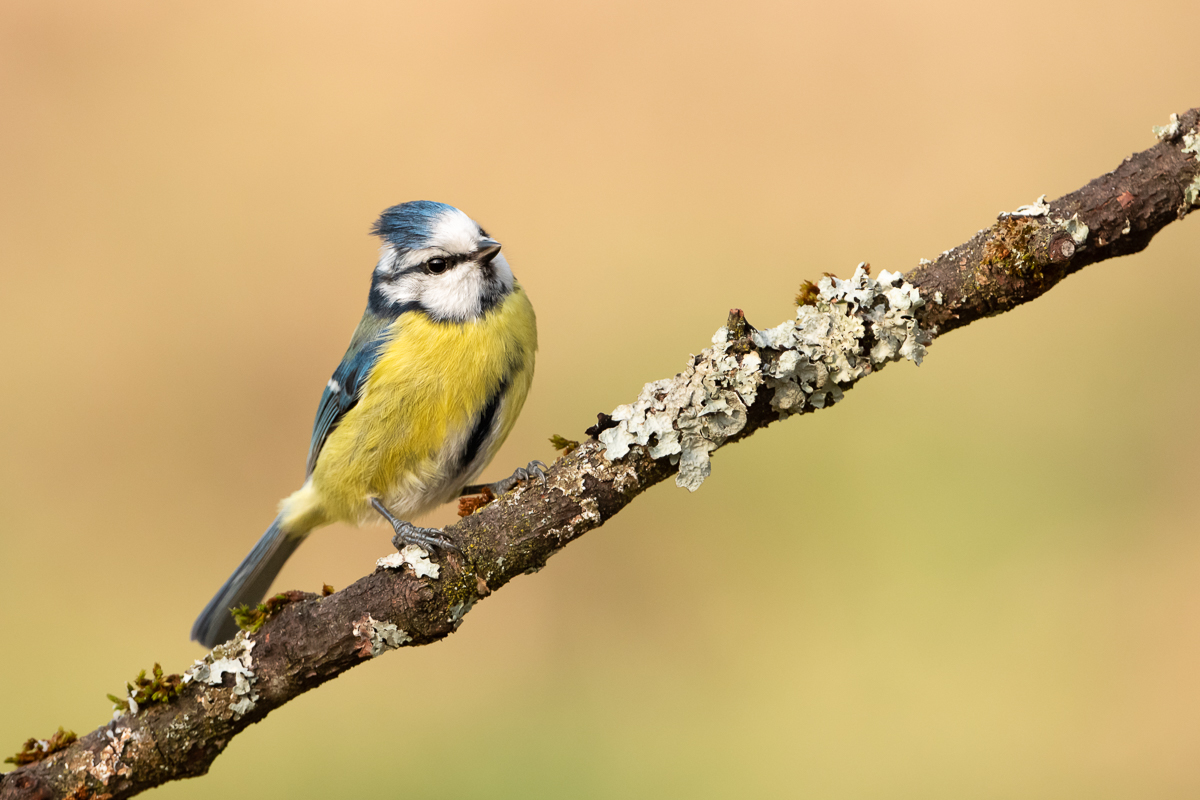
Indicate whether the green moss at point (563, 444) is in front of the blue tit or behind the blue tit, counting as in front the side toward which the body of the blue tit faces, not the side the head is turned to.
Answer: in front

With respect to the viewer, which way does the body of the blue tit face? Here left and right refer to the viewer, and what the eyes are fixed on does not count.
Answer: facing the viewer and to the right of the viewer

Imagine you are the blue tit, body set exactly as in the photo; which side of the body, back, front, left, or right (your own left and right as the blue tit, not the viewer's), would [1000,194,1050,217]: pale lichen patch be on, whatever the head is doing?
front
